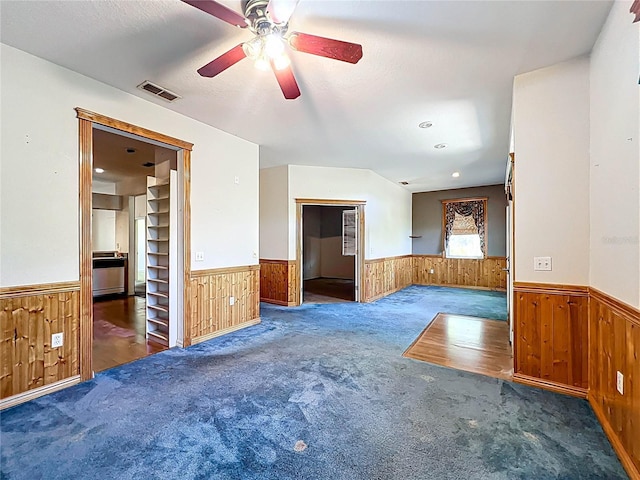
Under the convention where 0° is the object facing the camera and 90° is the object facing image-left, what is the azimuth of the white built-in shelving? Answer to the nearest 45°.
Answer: approximately 45°

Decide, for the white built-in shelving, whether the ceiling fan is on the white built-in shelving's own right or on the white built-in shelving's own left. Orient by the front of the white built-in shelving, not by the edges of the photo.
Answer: on the white built-in shelving's own left

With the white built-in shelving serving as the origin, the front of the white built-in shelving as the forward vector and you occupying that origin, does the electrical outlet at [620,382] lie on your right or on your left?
on your left
